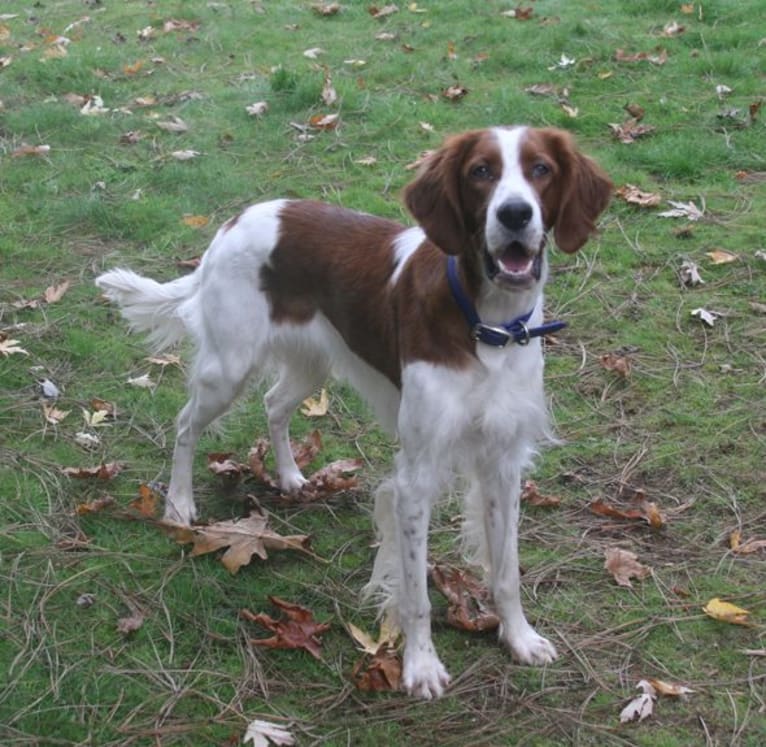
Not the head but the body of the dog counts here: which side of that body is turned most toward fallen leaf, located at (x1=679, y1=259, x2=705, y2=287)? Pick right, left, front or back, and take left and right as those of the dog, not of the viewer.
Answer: left

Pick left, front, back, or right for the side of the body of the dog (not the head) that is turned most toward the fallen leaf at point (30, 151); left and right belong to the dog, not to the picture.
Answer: back

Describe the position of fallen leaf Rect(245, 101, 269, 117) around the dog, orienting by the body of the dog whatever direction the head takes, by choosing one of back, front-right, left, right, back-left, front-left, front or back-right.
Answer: back-left

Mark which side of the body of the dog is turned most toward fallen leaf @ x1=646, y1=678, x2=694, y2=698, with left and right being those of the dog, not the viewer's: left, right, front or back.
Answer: front

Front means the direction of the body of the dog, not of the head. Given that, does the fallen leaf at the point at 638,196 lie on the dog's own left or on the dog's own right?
on the dog's own left

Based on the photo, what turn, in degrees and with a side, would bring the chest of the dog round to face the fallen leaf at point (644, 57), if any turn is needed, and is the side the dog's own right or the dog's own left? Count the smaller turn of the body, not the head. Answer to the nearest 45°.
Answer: approximately 135° to the dog's own left

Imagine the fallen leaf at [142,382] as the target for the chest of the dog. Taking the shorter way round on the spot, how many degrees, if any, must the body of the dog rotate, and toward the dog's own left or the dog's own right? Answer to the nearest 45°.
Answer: approximately 180°

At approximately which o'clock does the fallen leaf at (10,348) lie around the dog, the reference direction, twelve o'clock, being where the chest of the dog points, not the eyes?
The fallen leaf is roughly at 6 o'clock from the dog.

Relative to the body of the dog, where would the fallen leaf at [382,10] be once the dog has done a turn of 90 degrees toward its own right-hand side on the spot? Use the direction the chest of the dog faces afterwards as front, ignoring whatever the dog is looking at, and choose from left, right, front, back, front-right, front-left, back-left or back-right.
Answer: back-right

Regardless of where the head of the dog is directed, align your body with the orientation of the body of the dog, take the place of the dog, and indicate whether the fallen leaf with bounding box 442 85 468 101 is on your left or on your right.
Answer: on your left

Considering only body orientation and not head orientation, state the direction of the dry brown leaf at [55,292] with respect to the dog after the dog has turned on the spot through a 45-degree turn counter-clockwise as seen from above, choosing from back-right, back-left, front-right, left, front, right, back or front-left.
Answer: back-left

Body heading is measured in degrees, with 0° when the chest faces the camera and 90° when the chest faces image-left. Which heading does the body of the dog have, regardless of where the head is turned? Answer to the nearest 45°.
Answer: approximately 315°
